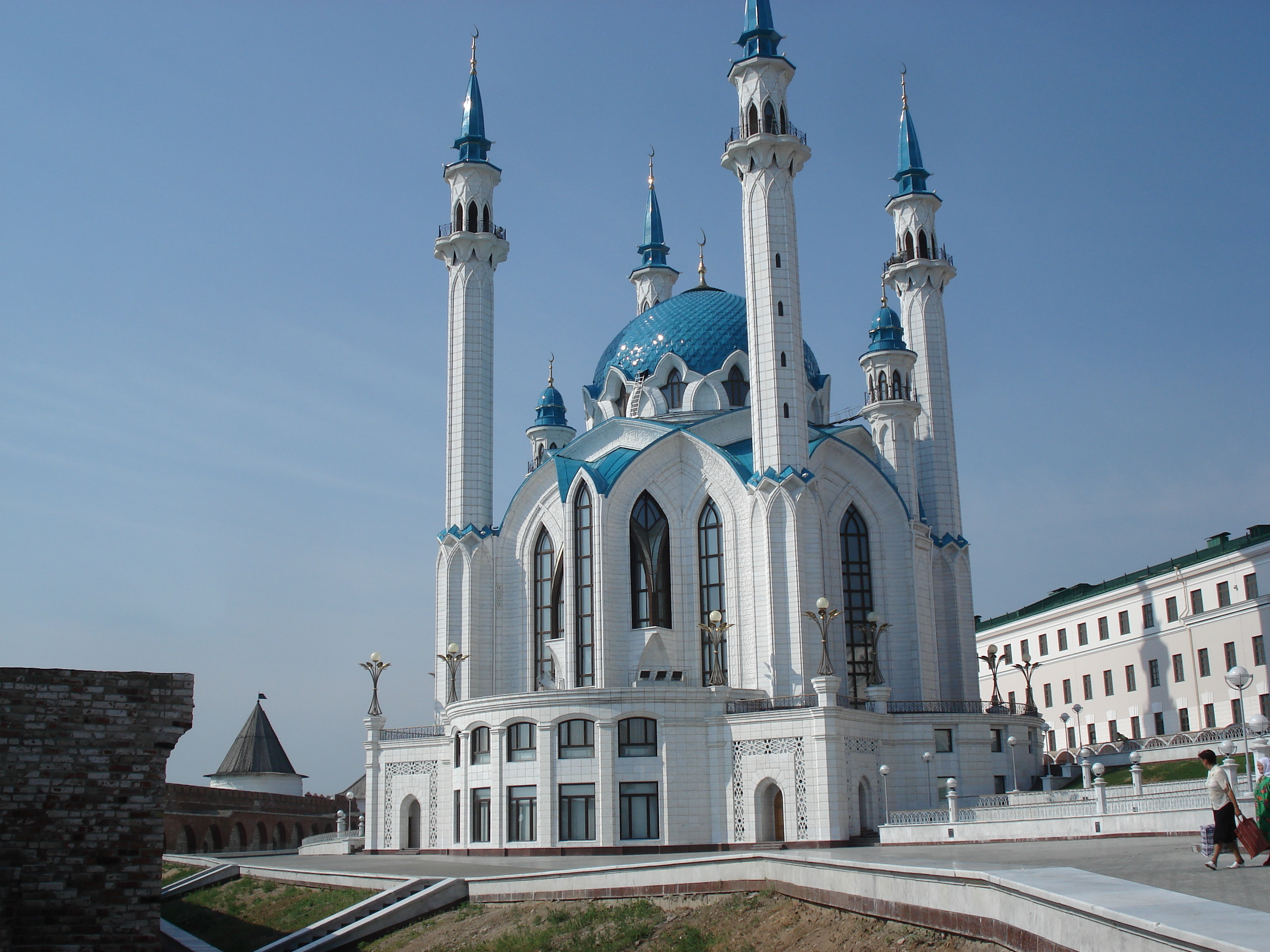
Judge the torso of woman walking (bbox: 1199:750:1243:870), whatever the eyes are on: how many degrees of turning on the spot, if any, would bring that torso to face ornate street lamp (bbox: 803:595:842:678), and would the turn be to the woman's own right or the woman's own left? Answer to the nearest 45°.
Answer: approximately 45° to the woman's own right

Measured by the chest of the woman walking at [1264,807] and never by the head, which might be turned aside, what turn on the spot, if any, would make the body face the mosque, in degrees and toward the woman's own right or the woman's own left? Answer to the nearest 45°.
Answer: approximately 45° to the woman's own right

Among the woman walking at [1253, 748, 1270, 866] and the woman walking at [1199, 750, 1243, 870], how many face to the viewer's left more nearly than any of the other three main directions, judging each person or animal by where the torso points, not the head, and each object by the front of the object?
2

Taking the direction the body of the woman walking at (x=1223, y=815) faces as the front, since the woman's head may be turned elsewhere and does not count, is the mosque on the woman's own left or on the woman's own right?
on the woman's own right

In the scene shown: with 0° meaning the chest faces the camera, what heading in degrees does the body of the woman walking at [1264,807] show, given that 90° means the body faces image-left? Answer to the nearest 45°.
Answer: approximately 90°

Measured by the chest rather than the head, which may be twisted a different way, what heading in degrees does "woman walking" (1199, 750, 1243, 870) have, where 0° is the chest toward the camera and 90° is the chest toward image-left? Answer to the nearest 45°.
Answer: approximately 90°

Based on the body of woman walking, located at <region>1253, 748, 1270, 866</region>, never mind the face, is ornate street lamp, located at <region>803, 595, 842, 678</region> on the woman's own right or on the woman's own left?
on the woman's own right
